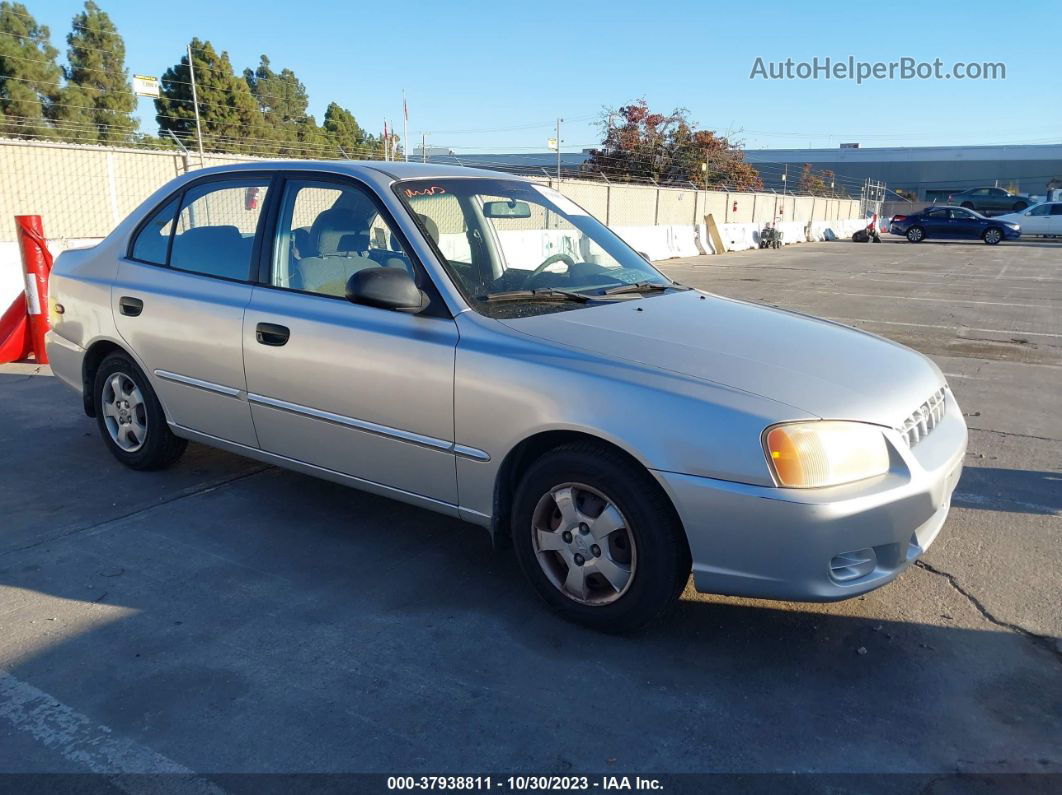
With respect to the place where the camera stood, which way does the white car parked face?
facing to the left of the viewer

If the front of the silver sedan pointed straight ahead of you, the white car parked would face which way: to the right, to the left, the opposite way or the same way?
the opposite way

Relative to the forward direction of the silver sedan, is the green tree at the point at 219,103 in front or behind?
behind

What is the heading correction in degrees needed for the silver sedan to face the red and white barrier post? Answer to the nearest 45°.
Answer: approximately 180°

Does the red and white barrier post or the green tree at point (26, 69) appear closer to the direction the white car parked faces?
the green tree

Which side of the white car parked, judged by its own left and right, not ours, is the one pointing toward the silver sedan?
left

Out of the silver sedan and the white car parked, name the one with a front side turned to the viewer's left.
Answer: the white car parked

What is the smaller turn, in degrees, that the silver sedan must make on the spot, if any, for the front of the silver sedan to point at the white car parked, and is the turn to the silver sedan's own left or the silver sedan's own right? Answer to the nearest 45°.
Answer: approximately 90° to the silver sedan's own left

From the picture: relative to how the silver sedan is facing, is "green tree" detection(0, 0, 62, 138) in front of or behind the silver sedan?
behind
